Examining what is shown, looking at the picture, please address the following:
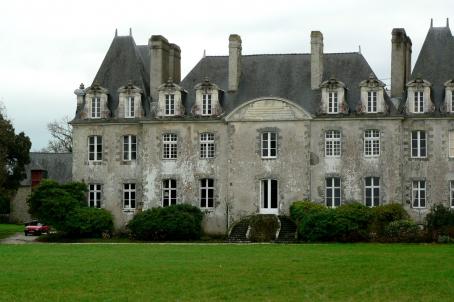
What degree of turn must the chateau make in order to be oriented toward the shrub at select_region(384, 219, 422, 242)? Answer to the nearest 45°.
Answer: approximately 45° to its left

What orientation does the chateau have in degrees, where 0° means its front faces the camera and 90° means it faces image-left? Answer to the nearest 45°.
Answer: approximately 0°

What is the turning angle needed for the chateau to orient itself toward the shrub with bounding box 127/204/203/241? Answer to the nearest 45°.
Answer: approximately 90° to its right

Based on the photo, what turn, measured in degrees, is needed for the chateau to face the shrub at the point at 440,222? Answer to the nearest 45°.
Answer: approximately 45° to its left

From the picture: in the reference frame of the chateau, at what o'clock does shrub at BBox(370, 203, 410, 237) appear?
The shrub is roughly at 10 o'clock from the chateau.
